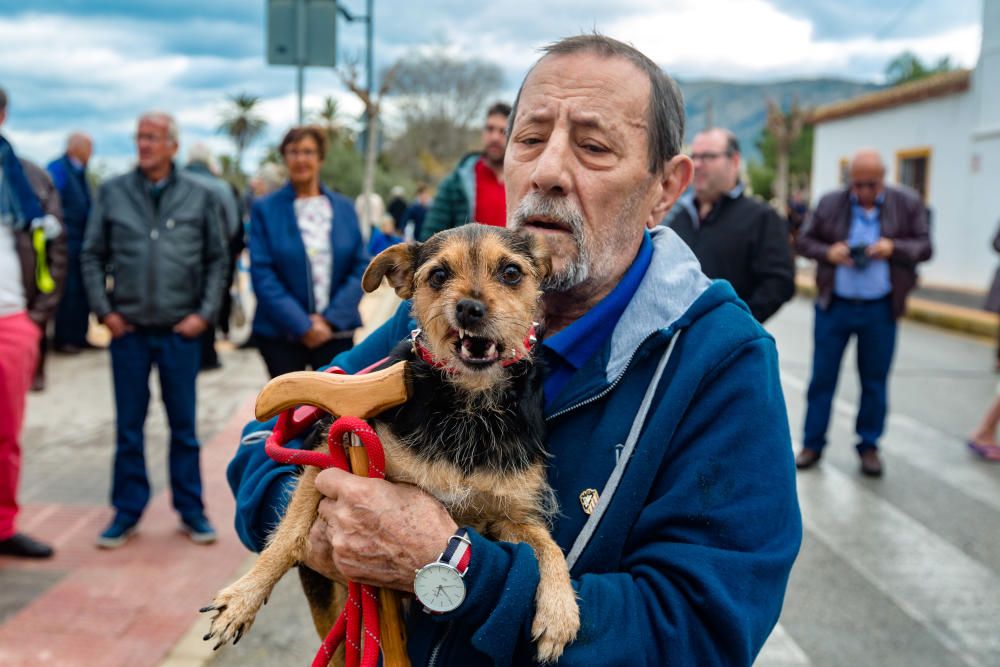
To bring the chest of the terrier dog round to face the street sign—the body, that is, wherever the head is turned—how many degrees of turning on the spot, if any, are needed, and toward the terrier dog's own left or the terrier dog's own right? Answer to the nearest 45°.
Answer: approximately 180°

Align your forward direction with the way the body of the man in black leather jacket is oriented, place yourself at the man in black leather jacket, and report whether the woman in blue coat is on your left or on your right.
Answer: on your left

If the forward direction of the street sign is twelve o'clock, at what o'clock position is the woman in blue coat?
The woman in blue coat is roughly at 6 o'clock from the street sign.

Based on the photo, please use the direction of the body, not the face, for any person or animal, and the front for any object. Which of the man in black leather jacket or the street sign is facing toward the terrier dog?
the man in black leather jacket

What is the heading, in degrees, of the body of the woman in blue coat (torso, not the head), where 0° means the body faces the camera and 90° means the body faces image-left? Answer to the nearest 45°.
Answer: approximately 0°

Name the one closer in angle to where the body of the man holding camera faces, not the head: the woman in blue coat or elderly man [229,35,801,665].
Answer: the elderly man

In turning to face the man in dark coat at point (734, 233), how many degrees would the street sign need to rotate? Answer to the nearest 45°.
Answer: approximately 135° to its right

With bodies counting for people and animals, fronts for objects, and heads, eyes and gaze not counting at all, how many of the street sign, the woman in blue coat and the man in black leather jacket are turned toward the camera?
2

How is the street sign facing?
away from the camera
